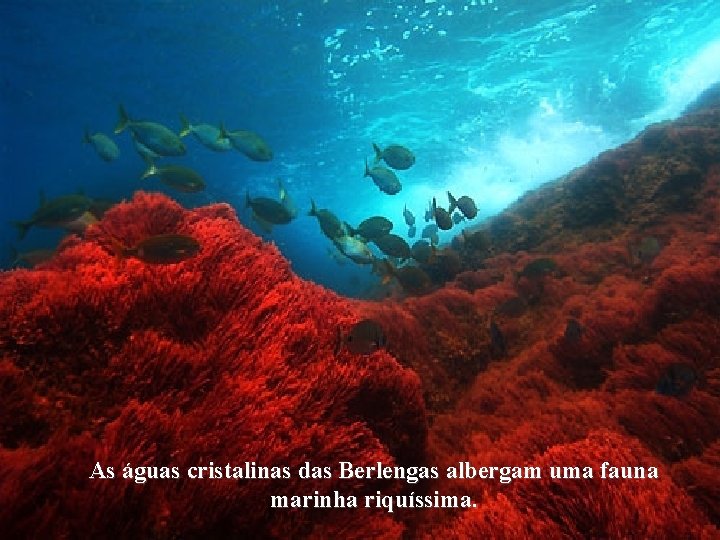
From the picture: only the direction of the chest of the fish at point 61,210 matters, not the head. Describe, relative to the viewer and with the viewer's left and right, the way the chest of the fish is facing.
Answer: facing to the right of the viewer

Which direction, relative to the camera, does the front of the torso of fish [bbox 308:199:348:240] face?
to the viewer's right

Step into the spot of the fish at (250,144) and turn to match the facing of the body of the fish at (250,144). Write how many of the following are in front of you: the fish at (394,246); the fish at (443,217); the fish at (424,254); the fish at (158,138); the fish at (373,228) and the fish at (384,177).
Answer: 5

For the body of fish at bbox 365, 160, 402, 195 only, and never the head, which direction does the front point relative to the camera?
to the viewer's right

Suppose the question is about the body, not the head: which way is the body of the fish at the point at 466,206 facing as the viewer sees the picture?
to the viewer's right

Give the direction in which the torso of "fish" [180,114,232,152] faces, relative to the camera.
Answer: to the viewer's right

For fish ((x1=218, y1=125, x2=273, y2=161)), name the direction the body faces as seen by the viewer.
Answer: to the viewer's right

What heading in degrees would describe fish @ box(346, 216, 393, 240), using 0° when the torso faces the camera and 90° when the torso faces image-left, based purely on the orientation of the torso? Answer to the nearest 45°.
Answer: approximately 270°

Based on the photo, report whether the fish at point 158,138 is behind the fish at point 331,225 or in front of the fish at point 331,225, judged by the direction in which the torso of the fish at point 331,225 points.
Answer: behind
